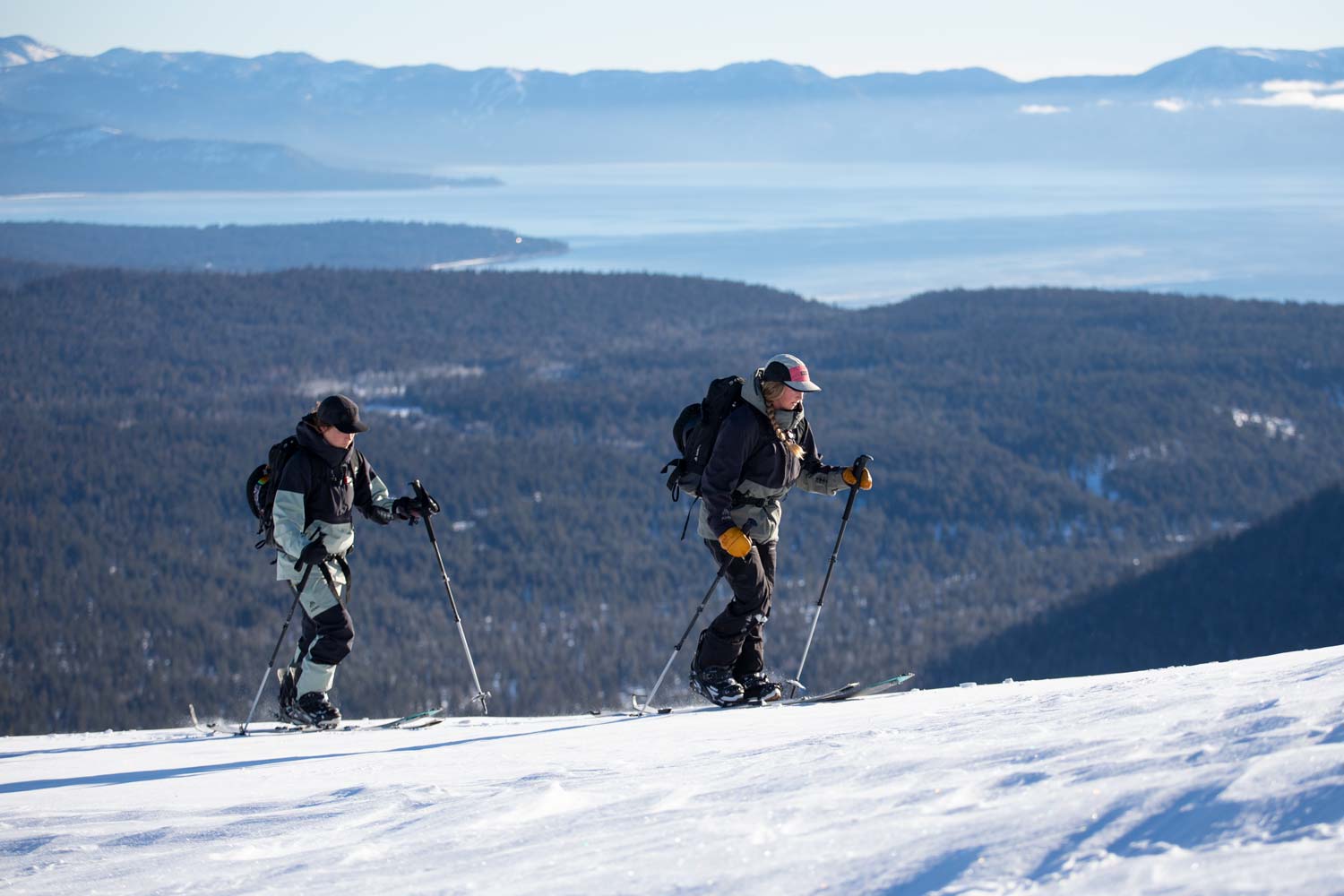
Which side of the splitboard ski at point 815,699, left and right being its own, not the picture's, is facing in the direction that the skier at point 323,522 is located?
back

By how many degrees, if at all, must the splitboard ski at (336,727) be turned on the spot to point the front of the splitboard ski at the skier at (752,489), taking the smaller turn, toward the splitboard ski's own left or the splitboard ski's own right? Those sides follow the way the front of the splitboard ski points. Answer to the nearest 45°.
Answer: approximately 45° to the splitboard ski's own right

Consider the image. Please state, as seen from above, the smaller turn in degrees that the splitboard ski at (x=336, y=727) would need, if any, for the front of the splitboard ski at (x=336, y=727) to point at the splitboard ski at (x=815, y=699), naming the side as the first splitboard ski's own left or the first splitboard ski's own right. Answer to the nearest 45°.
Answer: approximately 45° to the first splitboard ski's own right

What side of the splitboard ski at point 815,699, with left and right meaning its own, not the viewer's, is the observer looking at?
right

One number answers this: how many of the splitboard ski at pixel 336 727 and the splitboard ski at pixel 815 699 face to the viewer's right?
2

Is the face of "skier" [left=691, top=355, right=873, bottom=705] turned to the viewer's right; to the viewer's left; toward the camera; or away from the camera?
to the viewer's right

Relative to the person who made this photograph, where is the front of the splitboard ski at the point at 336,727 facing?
facing to the right of the viewer
